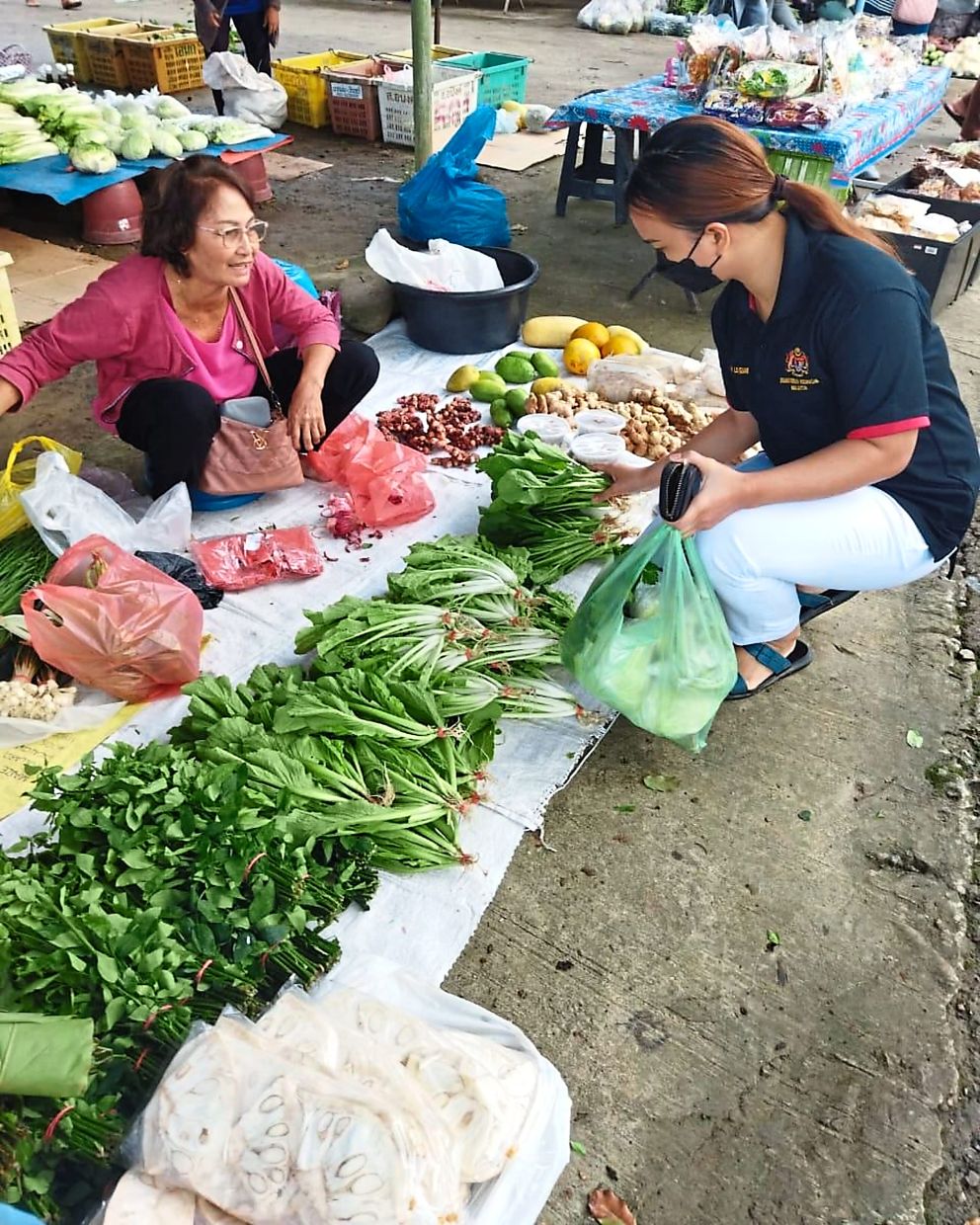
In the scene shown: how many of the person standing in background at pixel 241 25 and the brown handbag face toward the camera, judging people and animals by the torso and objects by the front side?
2

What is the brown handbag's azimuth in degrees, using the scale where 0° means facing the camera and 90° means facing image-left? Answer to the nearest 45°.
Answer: approximately 0°

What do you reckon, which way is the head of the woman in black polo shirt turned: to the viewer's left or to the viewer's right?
to the viewer's left

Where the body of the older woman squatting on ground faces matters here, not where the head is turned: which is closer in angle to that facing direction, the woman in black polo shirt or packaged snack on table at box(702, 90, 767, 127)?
the woman in black polo shirt

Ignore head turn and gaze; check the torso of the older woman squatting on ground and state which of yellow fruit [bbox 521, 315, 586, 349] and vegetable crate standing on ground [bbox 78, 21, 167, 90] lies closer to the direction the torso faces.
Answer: the yellow fruit

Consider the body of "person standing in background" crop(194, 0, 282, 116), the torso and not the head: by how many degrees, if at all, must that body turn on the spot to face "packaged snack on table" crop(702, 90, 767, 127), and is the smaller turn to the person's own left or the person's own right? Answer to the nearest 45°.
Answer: approximately 45° to the person's own left

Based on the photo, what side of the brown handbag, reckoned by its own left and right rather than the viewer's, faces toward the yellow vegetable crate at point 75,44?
back

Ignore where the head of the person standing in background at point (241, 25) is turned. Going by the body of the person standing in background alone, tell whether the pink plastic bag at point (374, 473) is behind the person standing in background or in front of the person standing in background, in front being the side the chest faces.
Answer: in front

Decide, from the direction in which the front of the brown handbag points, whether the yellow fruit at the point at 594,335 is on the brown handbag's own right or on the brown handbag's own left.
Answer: on the brown handbag's own left

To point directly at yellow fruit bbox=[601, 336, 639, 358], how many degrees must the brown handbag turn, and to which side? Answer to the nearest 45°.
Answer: approximately 135° to its left
